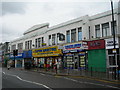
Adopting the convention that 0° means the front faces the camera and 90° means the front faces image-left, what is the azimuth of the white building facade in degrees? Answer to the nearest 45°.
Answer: approximately 45°
